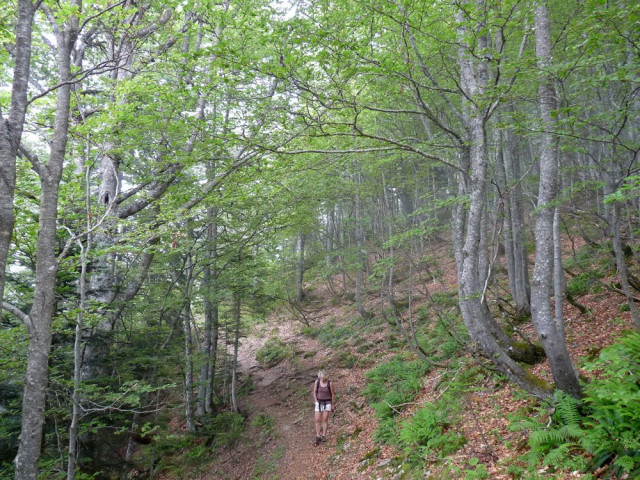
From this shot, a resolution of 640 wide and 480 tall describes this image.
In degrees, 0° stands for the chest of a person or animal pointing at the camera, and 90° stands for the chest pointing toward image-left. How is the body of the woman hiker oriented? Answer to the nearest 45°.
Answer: approximately 0°

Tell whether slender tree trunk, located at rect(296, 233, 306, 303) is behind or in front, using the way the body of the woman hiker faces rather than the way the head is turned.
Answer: behind

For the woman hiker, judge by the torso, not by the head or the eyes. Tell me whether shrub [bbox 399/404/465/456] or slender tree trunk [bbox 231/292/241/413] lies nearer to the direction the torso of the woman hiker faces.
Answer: the shrub

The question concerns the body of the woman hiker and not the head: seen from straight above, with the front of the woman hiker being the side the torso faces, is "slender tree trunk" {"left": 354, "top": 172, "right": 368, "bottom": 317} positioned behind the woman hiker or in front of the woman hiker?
behind
